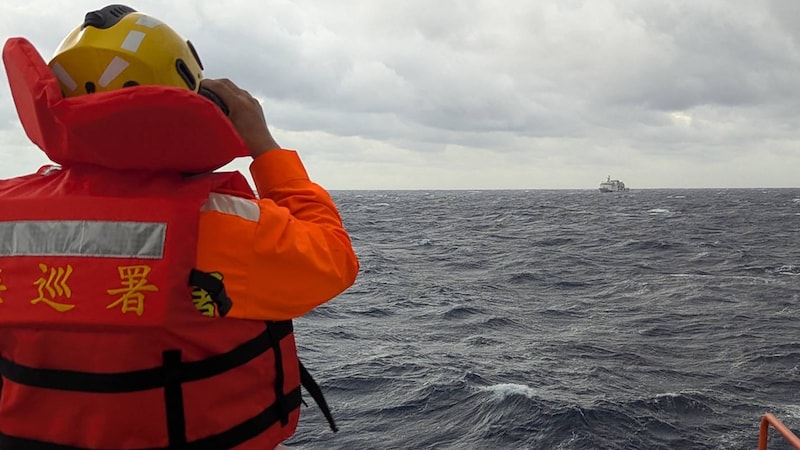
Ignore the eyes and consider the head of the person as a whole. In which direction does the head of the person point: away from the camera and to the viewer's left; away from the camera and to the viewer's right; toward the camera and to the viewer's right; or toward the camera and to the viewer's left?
away from the camera and to the viewer's right

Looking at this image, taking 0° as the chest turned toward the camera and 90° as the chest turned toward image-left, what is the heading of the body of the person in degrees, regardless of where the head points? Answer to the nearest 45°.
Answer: approximately 225°
